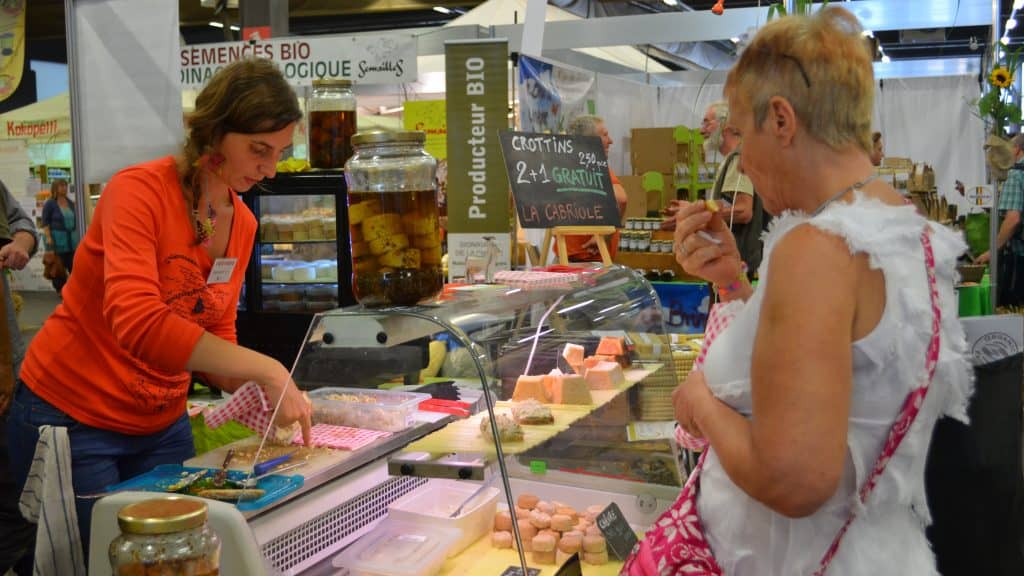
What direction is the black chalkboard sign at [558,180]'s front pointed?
toward the camera

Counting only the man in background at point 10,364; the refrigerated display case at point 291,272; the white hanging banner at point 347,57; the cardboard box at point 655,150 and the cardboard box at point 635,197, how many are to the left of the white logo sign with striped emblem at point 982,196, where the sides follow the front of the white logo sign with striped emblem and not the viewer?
0

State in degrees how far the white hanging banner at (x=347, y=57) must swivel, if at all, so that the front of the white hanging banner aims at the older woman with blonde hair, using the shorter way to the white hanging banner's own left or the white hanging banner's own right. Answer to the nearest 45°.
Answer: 0° — it already faces them

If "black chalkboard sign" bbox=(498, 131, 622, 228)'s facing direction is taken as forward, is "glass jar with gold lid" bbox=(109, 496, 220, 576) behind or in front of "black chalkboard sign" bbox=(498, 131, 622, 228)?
in front

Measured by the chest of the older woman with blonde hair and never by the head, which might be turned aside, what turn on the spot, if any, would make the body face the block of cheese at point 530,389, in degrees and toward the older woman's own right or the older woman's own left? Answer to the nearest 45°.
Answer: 0° — they already face it

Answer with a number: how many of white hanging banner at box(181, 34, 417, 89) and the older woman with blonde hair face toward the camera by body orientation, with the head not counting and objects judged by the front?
1

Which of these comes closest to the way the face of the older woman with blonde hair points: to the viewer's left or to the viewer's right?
to the viewer's left

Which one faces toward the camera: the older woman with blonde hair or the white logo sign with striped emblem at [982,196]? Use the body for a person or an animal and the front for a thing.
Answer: the white logo sign with striped emblem

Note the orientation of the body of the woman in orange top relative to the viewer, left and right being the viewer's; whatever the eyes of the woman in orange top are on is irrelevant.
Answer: facing the viewer and to the right of the viewer

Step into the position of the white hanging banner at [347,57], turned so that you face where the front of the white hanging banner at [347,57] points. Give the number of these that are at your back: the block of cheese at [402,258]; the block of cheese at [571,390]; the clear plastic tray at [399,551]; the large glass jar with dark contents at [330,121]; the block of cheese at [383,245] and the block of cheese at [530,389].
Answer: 0

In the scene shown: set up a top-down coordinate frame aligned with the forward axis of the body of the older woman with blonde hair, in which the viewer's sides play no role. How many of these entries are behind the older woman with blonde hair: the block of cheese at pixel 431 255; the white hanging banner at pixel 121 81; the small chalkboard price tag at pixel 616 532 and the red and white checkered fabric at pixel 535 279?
0

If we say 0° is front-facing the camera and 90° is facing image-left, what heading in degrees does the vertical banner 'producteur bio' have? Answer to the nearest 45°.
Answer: approximately 0°

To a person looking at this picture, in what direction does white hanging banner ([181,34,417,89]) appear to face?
facing the viewer

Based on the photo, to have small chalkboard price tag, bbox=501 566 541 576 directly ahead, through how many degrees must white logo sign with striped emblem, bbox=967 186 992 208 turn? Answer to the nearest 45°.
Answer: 0° — it already faces it

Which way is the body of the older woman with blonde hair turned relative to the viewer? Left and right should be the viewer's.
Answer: facing away from the viewer and to the left of the viewer

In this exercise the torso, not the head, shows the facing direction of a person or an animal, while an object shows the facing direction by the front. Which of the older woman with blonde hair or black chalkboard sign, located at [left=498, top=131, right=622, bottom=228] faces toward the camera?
the black chalkboard sign

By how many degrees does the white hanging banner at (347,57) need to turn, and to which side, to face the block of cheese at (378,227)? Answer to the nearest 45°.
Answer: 0° — it already faces it

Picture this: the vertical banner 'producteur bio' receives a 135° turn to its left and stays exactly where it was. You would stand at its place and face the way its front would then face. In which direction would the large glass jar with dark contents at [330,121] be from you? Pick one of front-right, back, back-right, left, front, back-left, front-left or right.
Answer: back

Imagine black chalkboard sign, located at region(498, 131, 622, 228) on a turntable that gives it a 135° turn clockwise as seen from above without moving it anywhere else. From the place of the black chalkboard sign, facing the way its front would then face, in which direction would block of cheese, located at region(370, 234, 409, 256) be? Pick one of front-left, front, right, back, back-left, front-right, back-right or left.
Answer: back-left

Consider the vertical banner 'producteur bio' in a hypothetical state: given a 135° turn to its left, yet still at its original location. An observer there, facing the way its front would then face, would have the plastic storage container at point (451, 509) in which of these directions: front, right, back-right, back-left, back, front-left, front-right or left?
back-right
